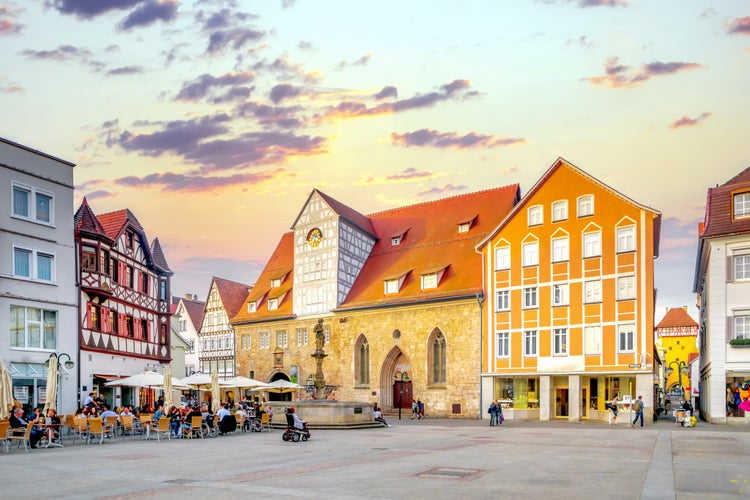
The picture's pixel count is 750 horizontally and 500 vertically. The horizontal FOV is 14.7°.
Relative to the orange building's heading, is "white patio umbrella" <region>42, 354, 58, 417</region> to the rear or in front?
in front

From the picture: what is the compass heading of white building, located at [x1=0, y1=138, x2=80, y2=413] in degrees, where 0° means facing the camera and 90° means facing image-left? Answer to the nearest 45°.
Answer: approximately 315°

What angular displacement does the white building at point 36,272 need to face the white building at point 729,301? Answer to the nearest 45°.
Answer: approximately 45° to its left

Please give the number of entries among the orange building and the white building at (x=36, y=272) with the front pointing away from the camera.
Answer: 0

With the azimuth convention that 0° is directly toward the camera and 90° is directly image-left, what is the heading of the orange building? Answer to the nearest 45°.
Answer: approximately 0°

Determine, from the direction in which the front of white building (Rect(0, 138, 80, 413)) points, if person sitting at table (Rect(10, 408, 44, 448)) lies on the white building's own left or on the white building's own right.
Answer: on the white building's own right

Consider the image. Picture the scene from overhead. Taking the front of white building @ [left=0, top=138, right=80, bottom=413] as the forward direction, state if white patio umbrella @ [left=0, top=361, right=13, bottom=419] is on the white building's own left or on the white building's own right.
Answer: on the white building's own right
